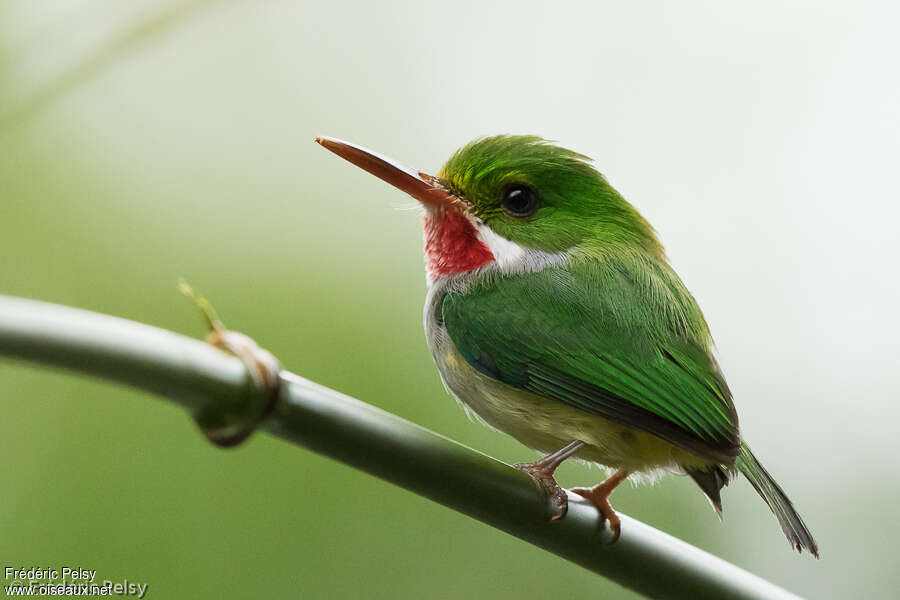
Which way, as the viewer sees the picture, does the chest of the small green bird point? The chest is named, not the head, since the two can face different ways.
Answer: to the viewer's left
